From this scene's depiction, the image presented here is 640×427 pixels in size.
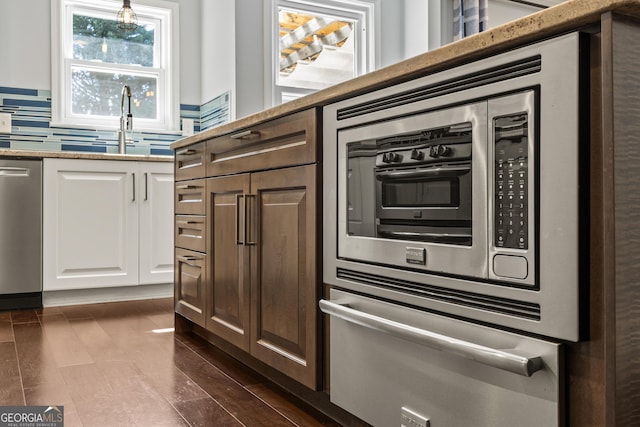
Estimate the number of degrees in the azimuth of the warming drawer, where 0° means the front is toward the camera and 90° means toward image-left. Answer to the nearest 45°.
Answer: approximately 45°

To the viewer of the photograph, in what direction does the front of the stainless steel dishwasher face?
facing the viewer

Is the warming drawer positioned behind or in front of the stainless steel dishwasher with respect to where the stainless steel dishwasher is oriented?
in front

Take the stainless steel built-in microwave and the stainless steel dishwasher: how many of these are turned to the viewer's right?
0

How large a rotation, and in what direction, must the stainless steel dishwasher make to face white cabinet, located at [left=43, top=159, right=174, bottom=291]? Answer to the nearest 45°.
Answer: approximately 90° to its left

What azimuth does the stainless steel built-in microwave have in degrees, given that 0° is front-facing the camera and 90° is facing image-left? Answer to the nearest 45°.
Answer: approximately 45°

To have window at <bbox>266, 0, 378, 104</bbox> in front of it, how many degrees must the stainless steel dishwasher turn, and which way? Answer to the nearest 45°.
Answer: approximately 90° to its left

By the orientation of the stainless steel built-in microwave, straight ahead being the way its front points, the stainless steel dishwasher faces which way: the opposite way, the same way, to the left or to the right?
to the left

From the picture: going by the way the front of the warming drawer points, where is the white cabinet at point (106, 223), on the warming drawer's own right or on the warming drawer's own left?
on the warming drawer's own right

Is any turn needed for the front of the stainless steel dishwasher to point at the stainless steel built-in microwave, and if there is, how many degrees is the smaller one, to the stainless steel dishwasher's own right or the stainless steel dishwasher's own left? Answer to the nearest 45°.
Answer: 0° — it already faces it
